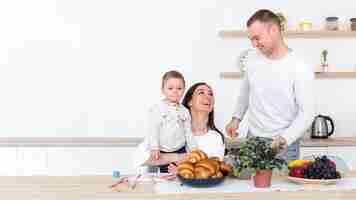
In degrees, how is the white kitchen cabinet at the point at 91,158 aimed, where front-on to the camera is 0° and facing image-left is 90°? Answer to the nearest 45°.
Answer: approximately 0°

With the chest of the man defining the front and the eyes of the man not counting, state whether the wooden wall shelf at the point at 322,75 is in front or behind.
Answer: behind

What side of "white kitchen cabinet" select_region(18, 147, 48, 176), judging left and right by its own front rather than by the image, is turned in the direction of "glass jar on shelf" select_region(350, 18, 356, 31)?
left

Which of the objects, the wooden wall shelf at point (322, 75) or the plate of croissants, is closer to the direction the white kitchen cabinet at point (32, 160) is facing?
the plate of croissants

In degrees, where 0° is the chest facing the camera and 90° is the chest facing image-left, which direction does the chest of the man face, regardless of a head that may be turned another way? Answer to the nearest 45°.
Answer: approximately 45°
